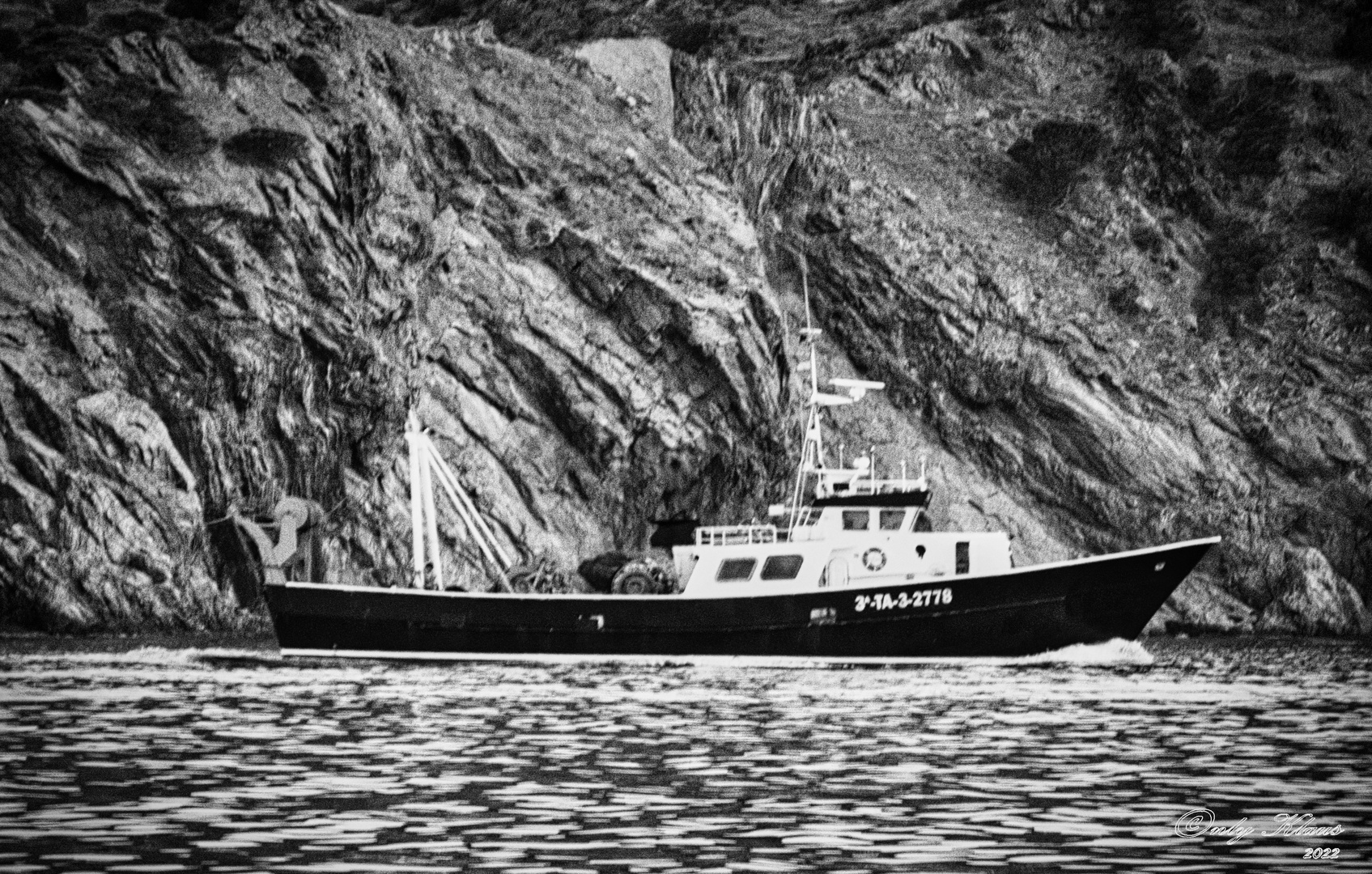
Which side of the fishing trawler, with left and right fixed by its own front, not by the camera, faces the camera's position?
right
